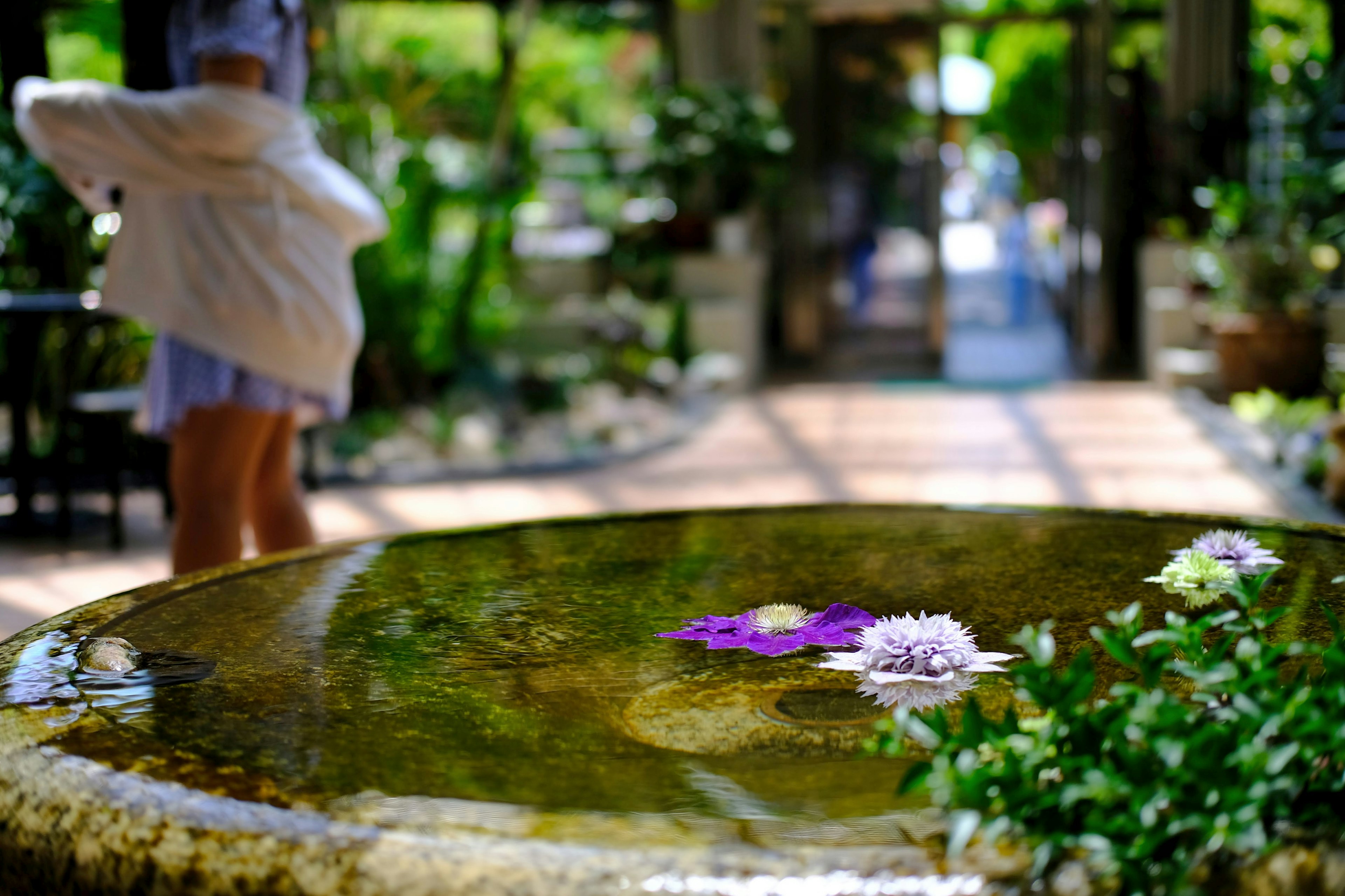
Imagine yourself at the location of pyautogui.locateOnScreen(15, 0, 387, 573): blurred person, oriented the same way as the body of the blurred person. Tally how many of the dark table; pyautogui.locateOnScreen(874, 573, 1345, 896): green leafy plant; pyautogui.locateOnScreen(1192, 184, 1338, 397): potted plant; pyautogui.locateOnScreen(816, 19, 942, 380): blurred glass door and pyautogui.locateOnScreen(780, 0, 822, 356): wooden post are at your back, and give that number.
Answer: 1

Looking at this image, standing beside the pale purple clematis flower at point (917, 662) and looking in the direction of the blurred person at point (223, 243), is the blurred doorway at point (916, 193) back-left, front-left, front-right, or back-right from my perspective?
front-right

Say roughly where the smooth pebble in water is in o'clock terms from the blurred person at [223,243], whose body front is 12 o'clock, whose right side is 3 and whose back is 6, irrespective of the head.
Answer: The smooth pebble in water is roughly at 6 o'clock from the blurred person.

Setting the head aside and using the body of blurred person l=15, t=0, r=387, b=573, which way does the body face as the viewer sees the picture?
away from the camera

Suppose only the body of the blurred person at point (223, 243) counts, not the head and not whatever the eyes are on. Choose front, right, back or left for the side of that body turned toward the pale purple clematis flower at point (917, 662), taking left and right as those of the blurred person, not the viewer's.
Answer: back

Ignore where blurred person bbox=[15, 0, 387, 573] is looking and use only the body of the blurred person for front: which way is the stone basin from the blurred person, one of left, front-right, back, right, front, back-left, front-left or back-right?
back

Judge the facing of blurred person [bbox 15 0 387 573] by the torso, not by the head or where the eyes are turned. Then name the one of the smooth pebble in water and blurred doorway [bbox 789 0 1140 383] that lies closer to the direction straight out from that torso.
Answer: the blurred doorway

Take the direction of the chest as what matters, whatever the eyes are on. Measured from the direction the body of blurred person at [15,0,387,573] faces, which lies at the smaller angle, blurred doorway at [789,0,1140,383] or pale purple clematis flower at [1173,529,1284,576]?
the blurred doorway

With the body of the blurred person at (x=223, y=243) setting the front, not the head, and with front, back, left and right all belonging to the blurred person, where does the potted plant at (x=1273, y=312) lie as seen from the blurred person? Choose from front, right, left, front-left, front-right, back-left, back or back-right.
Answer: front-right

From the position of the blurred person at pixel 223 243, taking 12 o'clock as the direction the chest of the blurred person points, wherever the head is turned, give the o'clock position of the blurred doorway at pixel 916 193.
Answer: The blurred doorway is roughly at 1 o'clock from the blurred person.

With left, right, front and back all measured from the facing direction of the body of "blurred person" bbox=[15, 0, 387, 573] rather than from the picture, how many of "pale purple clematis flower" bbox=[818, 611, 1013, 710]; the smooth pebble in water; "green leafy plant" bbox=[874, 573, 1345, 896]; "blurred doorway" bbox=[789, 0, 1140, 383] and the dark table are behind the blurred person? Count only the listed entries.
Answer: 3

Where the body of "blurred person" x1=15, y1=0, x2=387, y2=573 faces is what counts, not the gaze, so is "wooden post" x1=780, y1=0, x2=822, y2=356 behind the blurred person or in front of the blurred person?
in front

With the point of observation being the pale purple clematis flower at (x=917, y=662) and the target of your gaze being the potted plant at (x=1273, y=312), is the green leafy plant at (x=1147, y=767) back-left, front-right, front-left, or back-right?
back-right

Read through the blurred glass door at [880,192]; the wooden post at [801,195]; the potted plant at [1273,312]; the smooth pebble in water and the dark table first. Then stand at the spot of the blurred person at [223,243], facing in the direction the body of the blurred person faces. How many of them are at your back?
1

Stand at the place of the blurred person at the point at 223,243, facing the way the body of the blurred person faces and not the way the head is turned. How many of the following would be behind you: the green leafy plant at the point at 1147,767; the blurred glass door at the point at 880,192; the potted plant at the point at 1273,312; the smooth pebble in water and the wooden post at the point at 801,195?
2
